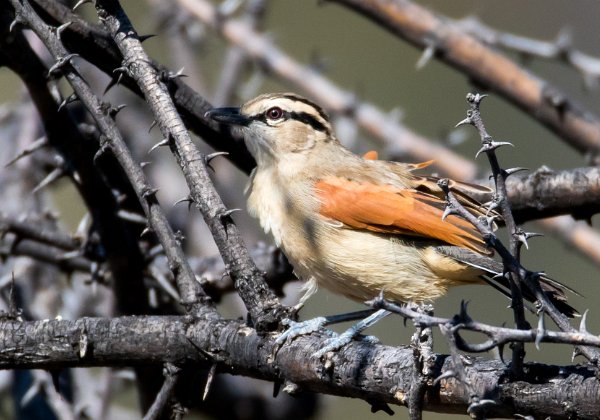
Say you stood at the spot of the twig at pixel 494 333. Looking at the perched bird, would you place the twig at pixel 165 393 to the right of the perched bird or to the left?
left

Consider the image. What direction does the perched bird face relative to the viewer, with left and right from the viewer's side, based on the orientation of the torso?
facing to the left of the viewer

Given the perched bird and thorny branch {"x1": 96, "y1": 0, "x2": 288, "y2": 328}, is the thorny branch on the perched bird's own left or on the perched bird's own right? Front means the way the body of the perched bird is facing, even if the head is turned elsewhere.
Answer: on the perched bird's own right

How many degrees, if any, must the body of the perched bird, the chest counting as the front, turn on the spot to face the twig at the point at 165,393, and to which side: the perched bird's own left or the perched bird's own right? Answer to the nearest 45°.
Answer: approximately 45° to the perched bird's own left
